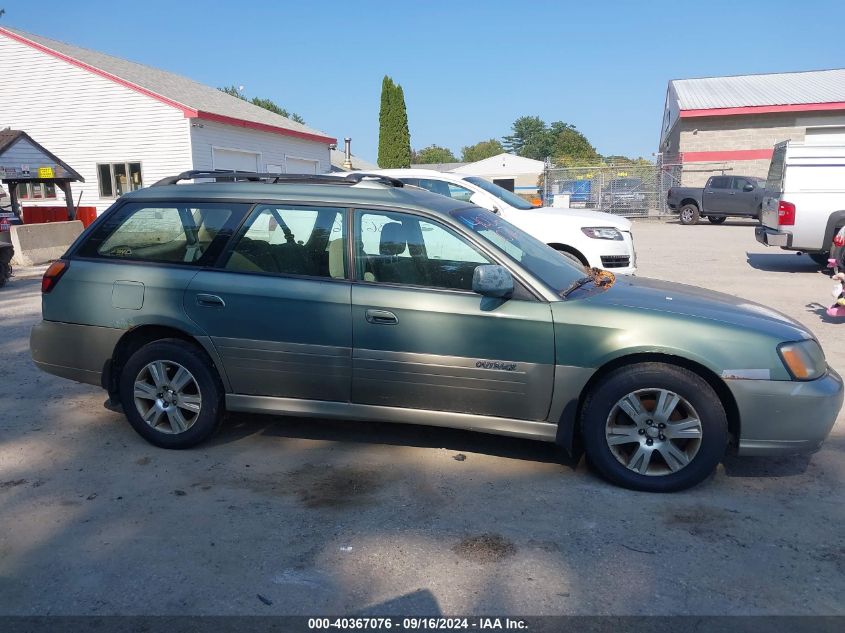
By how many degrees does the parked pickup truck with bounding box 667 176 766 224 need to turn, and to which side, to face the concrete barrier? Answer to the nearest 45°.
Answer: approximately 135° to its right

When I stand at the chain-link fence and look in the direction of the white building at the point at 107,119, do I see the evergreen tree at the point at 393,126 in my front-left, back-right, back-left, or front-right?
front-right

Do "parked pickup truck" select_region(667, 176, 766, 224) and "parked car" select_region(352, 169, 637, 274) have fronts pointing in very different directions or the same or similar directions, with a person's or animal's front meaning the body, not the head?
same or similar directions

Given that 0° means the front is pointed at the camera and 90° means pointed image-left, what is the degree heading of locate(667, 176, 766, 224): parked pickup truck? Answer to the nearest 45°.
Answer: approximately 270°

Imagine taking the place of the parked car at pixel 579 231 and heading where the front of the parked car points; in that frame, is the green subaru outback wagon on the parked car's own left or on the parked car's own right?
on the parked car's own right

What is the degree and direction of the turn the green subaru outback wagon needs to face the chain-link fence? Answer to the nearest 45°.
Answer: approximately 90° to its left

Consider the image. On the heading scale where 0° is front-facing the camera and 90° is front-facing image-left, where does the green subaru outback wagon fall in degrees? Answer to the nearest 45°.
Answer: approximately 270°

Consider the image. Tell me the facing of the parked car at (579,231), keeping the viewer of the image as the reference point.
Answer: facing the viewer and to the right of the viewer

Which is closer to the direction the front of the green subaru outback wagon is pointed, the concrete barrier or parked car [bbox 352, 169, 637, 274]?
the parked car

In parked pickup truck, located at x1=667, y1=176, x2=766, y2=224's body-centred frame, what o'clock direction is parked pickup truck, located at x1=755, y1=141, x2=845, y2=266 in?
parked pickup truck, located at x1=755, y1=141, x2=845, y2=266 is roughly at 3 o'clock from parked pickup truck, located at x1=667, y1=176, x2=766, y2=224.

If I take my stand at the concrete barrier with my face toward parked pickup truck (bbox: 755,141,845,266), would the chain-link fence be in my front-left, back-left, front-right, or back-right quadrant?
front-left

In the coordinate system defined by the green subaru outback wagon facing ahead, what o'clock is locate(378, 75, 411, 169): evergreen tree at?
The evergreen tree is roughly at 9 o'clock from the green subaru outback wagon.
